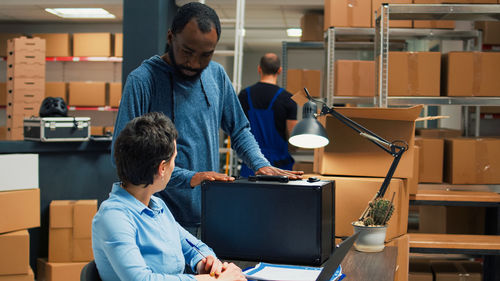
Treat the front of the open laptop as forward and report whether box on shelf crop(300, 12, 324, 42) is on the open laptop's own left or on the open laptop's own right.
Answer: on the open laptop's own right

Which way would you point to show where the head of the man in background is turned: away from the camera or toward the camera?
away from the camera

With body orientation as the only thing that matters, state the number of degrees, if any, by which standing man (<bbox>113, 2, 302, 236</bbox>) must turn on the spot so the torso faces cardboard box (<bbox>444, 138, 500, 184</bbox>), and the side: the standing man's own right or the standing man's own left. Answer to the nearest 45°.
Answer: approximately 90° to the standing man's own left

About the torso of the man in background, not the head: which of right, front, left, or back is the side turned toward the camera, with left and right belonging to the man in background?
back

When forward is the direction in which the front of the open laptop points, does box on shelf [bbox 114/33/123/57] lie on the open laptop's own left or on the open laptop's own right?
on the open laptop's own right

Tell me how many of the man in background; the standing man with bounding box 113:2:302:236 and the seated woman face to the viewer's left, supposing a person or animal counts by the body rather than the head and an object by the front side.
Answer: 0

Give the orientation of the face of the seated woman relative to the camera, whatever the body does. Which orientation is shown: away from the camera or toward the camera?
away from the camera

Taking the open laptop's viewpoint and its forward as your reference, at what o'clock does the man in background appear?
The man in background is roughly at 3 o'clock from the open laptop.

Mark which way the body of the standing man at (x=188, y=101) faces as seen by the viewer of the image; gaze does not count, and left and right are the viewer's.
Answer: facing the viewer and to the right of the viewer

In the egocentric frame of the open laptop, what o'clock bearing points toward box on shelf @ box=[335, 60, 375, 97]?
The box on shelf is roughly at 3 o'clock from the open laptop.

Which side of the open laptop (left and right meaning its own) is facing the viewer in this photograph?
left

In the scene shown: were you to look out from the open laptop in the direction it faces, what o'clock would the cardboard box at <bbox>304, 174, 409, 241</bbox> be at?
The cardboard box is roughly at 3 o'clock from the open laptop.

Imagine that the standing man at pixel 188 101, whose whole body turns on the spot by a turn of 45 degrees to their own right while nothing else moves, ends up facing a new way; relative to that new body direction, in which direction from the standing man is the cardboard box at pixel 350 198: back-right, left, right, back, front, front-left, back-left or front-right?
back-left
